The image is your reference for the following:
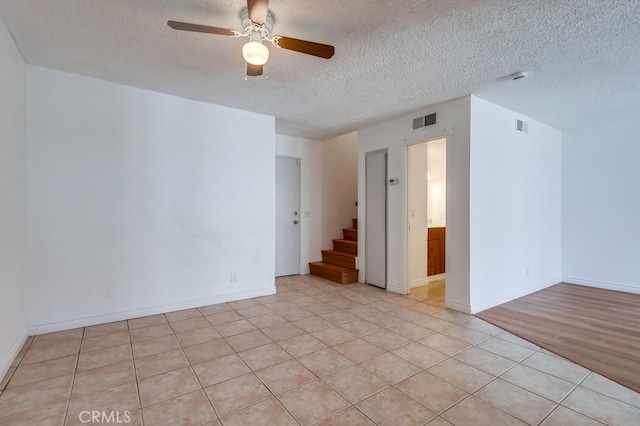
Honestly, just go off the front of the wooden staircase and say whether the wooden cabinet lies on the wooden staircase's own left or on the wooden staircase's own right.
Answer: on the wooden staircase's own left

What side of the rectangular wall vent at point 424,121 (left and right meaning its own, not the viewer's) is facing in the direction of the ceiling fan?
front

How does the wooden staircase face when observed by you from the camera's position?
facing the viewer and to the left of the viewer

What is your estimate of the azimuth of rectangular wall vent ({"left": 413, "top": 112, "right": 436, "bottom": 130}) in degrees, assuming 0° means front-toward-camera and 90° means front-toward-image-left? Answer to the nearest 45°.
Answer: approximately 45°

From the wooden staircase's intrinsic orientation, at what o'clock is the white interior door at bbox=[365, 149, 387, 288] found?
The white interior door is roughly at 9 o'clock from the wooden staircase.
